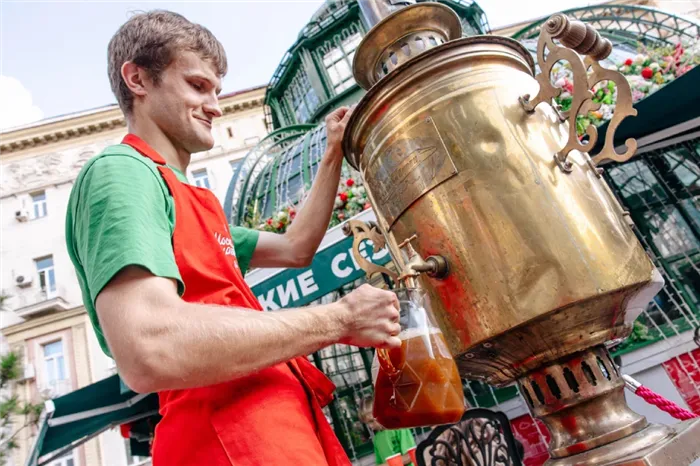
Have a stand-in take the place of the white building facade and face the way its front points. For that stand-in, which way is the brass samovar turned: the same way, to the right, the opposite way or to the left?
to the right

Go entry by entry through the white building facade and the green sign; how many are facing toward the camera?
2

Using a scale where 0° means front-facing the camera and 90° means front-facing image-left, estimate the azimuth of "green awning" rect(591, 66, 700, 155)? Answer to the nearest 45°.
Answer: approximately 45°

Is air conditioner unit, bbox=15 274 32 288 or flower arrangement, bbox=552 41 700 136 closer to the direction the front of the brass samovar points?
the air conditioner unit

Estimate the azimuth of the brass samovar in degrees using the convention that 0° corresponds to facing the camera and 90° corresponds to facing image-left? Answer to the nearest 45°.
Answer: approximately 45°

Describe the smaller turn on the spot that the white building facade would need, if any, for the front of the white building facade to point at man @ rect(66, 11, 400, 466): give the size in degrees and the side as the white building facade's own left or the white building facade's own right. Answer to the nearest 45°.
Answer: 0° — it already faces them

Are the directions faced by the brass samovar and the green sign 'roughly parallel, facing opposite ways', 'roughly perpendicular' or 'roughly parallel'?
roughly perpendicular
